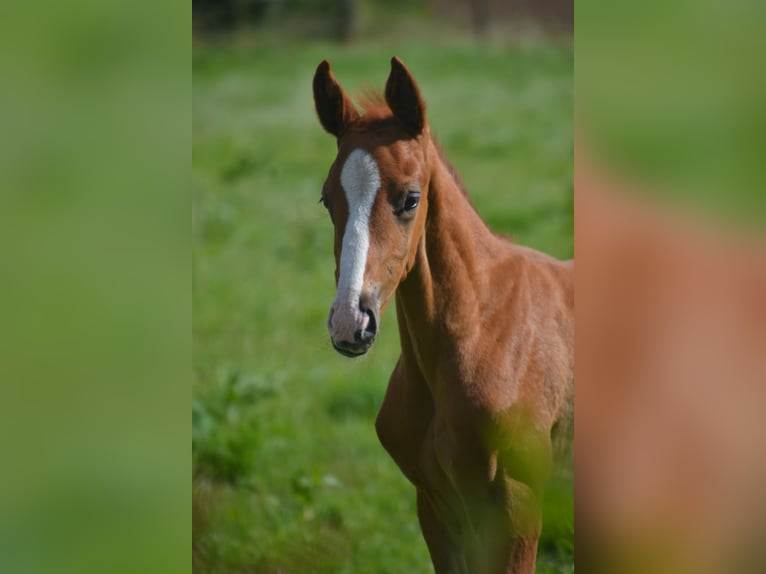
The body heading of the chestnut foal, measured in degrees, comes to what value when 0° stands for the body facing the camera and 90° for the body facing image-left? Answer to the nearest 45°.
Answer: approximately 45°

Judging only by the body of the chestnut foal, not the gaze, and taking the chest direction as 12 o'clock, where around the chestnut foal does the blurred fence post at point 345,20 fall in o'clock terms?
The blurred fence post is roughly at 4 o'clock from the chestnut foal.
